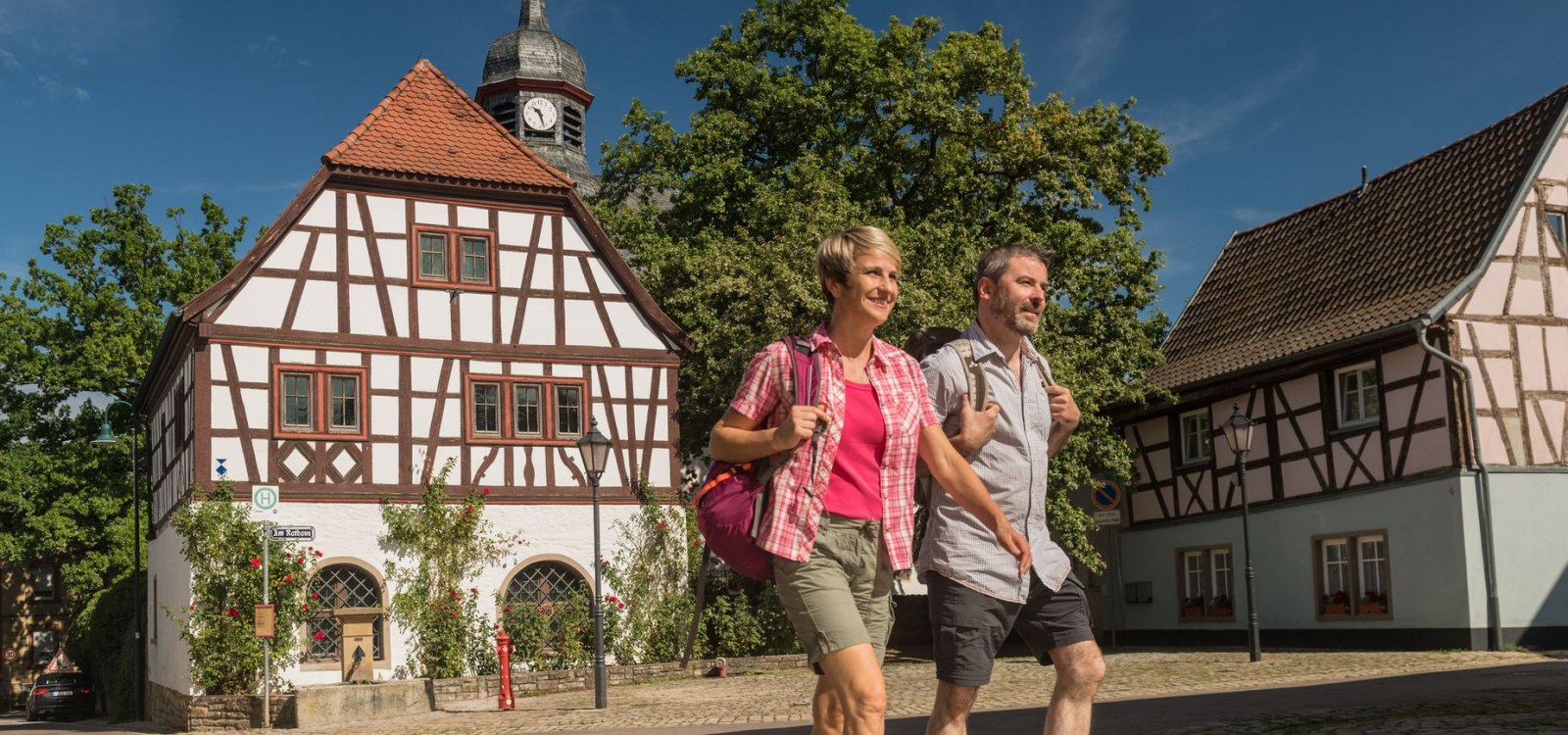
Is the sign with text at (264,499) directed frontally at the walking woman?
yes

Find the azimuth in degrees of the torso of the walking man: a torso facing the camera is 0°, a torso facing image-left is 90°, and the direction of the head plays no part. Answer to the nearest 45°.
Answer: approximately 315°

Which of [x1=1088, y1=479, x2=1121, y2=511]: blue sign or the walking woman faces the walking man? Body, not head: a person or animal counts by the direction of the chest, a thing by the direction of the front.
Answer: the blue sign

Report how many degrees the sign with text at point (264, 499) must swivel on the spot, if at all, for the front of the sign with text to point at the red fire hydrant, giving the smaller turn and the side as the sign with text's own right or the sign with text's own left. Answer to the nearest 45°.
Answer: approximately 90° to the sign with text's own left

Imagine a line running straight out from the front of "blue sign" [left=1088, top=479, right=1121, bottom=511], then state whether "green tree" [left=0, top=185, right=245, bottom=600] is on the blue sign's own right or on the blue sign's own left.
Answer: on the blue sign's own right

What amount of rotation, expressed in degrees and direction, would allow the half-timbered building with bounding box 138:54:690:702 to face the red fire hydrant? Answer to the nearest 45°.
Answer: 0° — it already faces it

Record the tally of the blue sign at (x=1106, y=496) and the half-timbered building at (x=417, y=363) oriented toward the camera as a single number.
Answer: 2

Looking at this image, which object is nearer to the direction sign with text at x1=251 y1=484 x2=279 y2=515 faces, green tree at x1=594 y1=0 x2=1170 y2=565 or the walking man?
the walking man

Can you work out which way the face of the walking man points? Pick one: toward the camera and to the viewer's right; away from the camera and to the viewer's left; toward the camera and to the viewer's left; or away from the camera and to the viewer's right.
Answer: toward the camera and to the viewer's right

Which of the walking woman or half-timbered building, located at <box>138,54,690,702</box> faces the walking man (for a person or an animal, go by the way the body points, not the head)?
the half-timbered building

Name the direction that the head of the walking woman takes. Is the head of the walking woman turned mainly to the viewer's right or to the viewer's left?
to the viewer's right

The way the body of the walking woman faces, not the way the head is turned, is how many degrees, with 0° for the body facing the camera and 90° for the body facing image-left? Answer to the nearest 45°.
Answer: approximately 315°
